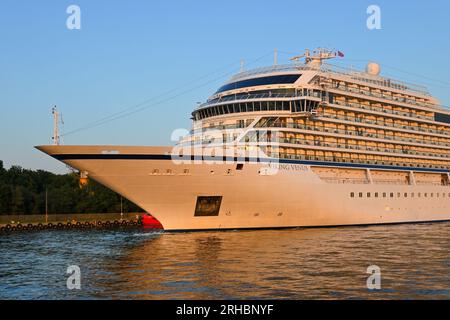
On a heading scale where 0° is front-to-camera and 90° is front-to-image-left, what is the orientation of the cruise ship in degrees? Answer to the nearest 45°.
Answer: approximately 45°
